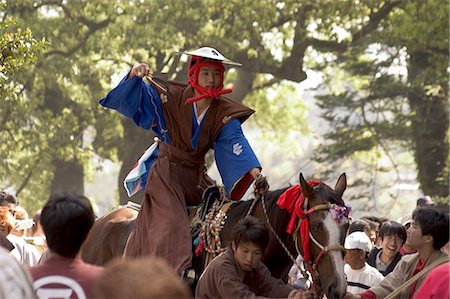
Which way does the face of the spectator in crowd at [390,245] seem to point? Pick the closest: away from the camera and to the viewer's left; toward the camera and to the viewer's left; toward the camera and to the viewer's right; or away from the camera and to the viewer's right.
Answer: toward the camera and to the viewer's left

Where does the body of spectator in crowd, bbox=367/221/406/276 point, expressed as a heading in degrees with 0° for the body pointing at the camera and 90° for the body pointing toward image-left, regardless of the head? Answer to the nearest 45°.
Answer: approximately 0°

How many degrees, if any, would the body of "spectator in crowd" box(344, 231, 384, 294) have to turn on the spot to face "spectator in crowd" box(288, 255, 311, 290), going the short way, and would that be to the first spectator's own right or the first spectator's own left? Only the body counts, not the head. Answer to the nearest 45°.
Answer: approximately 45° to the first spectator's own right

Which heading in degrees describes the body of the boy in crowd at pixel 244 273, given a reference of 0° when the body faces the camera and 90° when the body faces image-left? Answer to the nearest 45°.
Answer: approximately 315°

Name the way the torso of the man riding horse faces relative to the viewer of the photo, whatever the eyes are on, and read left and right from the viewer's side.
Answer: facing the viewer and to the right of the viewer

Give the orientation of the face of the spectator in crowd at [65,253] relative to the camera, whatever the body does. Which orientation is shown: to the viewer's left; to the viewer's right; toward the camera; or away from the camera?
away from the camera

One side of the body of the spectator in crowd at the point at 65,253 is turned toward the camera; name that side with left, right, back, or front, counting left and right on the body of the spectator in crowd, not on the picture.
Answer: back

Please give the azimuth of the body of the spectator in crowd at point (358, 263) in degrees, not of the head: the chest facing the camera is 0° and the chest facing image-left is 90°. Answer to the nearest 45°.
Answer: approximately 45°
